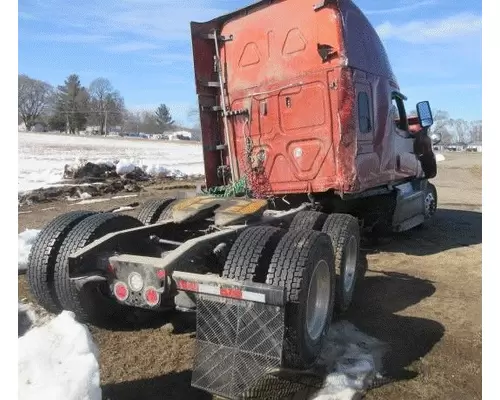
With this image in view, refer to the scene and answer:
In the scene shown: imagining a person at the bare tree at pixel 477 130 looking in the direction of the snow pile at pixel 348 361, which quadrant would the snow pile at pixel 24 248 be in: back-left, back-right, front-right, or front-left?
front-right

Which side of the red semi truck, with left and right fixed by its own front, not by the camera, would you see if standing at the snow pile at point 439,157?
front

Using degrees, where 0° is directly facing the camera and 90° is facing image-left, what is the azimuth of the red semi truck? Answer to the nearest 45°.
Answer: approximately 225°

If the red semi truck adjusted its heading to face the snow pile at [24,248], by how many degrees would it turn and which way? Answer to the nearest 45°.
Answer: approximately 135° to its left
